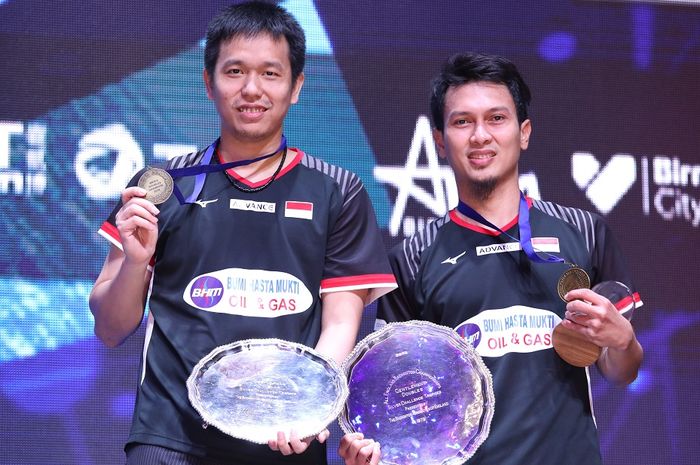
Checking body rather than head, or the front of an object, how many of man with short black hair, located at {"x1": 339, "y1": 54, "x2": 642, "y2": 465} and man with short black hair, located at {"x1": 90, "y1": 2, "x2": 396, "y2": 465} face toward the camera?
2

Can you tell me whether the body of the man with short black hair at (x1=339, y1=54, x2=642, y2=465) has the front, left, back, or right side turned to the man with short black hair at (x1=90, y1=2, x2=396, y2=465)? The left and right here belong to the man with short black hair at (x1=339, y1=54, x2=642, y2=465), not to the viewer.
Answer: right

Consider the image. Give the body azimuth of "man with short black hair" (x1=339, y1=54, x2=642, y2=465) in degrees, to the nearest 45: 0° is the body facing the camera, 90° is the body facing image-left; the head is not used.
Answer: approximately 0°

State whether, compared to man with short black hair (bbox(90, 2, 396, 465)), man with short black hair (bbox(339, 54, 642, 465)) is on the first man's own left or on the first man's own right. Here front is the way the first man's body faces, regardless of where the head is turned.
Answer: on the first man's own left

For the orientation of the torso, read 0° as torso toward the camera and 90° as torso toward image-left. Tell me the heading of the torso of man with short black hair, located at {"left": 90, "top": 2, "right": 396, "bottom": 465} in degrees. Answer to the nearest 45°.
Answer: approximately 0°
